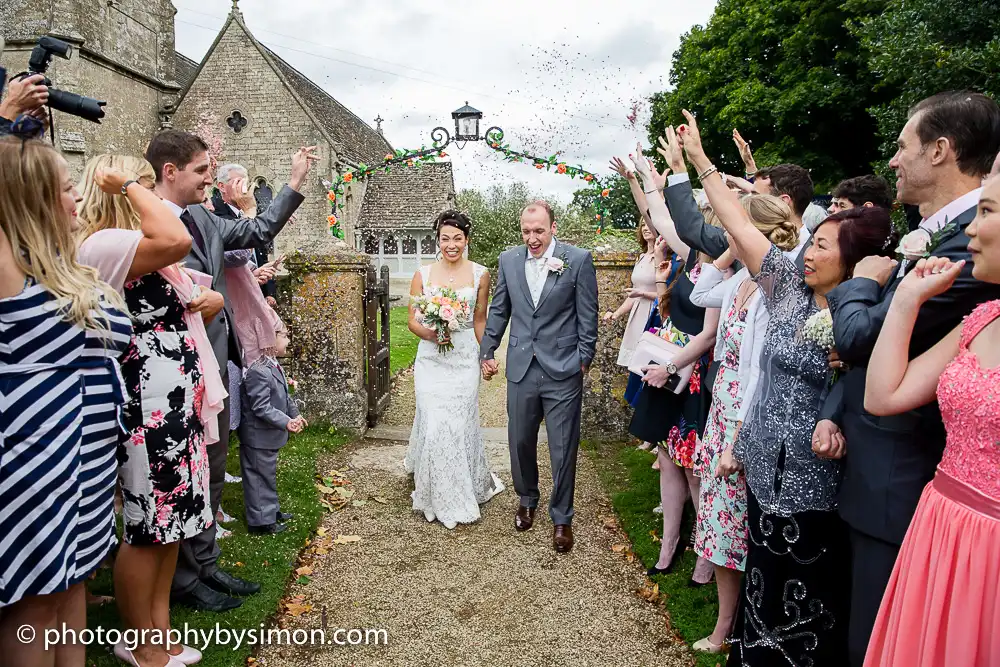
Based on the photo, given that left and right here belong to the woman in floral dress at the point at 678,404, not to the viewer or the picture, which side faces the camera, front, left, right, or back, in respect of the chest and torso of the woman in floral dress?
left

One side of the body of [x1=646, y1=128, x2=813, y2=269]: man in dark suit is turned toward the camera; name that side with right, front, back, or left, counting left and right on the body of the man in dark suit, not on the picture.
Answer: left

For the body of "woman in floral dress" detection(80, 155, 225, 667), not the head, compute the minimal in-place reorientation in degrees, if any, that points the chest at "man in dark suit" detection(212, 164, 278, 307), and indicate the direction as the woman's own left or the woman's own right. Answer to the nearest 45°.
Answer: approximately 90° to the woman's own left

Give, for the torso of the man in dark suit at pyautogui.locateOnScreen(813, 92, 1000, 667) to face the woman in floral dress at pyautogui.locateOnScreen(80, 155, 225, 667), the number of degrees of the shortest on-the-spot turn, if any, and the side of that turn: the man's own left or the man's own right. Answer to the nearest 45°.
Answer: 0° — they already face them

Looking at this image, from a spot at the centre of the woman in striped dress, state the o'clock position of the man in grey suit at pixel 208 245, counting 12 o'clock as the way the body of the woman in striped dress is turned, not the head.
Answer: The man in grey suit is roughly at 10 o'clock from the woman in striped dress.

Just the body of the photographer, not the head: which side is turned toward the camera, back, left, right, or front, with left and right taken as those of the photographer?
right

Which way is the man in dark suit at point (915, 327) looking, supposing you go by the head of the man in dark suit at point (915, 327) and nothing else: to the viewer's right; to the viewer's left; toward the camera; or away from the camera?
to the viewer's left

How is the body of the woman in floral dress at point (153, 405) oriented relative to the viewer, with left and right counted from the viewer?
facing to the right of the viewer

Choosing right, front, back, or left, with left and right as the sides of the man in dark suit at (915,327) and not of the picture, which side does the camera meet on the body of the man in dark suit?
left
